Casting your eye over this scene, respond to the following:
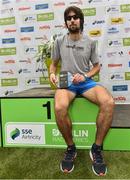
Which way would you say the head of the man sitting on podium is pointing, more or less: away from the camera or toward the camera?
toward the camera

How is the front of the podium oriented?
toward the camera

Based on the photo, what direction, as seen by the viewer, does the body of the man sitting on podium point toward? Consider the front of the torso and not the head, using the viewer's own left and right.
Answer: facing the viewer
